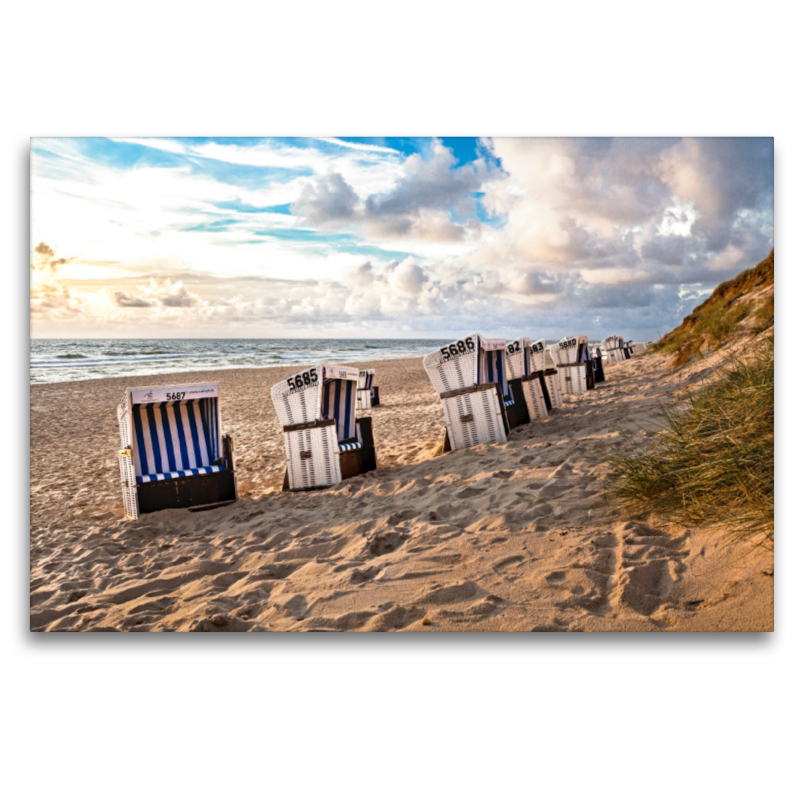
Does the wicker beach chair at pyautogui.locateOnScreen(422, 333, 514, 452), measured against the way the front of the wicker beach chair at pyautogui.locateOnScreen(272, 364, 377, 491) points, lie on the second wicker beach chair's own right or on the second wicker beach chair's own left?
on the second wicker beach chair's own left

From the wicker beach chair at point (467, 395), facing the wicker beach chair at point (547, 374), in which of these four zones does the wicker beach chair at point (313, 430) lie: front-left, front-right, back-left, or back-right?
back-left

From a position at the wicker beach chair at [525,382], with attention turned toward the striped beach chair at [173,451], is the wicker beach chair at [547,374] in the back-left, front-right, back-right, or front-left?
back-right

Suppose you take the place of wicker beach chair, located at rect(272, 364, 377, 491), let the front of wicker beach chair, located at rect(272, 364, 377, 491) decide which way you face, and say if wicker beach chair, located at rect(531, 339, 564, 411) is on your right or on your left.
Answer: on your left
